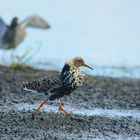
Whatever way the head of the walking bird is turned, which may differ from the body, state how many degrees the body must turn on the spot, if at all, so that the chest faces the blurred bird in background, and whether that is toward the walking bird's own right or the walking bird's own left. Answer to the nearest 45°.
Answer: approximately 90° to the walking bird's own left

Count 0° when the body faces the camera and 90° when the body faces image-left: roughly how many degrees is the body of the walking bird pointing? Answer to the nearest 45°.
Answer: approximately 270°
